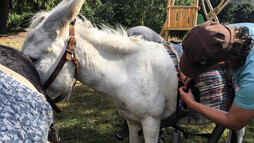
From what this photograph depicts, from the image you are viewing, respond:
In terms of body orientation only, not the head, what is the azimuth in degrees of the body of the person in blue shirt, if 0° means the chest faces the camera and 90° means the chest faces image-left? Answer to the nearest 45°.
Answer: approximately 90°

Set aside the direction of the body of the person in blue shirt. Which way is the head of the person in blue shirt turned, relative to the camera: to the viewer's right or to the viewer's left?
to the viewer's left
